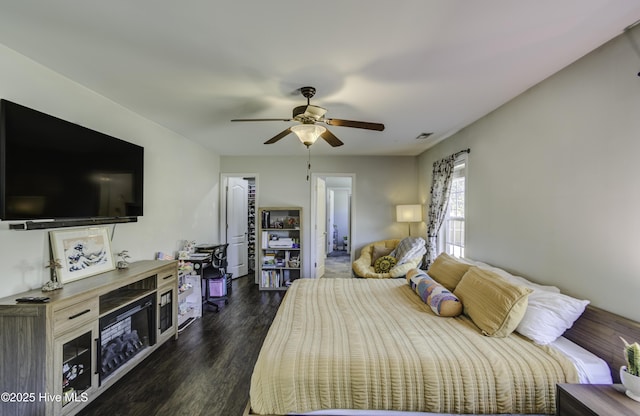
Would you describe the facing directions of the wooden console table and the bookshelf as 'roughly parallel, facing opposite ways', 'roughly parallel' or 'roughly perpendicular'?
roughly perpendicular

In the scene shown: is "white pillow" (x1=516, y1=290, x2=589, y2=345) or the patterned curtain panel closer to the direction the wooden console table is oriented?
the white pillow

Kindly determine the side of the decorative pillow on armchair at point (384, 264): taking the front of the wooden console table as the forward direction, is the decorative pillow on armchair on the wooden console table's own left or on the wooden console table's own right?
on the wooden console table's own left

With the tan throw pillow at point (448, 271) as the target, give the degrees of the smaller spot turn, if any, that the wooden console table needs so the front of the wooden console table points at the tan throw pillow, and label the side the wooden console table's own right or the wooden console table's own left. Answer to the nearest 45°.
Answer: approximately 45° to the wooden console table's own left

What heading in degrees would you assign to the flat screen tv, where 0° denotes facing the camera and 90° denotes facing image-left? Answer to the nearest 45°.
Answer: approximately 315°

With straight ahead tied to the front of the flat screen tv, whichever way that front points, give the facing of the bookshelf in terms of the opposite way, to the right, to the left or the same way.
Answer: to the right

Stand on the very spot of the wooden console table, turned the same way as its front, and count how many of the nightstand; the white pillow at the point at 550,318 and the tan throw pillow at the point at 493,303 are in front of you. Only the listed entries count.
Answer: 3
